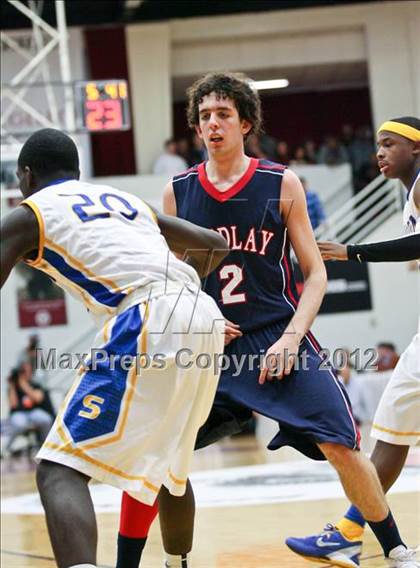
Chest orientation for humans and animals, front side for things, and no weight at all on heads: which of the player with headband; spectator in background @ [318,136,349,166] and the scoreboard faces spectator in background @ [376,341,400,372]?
spectator in background @ [318,136,349,166]

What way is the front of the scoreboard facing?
toward the camera

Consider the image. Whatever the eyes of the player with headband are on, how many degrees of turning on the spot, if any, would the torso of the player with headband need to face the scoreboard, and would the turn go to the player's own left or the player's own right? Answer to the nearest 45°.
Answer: approximately 90° to the player's own right

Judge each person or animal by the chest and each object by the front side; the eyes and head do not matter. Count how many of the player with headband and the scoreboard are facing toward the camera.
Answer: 1

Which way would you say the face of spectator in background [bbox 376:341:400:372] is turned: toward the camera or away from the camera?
toward the camera

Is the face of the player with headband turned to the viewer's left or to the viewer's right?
to the viewer's left

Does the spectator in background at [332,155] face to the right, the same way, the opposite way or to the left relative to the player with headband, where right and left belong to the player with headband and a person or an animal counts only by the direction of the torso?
to the left

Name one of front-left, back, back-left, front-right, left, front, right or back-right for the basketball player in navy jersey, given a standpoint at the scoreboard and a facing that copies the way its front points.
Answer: front

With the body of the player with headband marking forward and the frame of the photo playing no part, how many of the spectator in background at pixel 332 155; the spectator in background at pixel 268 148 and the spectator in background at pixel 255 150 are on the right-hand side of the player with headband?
3

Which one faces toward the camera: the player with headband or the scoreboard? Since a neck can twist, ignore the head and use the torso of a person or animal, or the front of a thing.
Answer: the scoreboard

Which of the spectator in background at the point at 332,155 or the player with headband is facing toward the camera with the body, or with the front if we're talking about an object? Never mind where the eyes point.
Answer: the spectator in background

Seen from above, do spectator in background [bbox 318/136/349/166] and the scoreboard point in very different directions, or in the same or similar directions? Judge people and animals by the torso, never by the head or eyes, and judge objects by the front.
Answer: same or similar directions

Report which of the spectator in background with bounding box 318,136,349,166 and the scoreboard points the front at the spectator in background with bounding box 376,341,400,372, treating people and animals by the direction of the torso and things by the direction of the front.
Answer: the spectator in background with bounding box 318,136,349,166

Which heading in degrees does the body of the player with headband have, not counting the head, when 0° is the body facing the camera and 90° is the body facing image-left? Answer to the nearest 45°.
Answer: approximately 90°

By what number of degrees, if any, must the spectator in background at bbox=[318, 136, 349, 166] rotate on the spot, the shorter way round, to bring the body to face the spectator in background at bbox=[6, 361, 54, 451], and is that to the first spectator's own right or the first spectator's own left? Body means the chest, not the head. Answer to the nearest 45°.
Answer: approximately 45° to the first spectator's own right

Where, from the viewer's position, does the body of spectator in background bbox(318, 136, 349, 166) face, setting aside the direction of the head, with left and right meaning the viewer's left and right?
facing the viewer

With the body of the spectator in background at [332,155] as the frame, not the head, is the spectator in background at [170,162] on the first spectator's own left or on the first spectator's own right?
on the first spectator's own right

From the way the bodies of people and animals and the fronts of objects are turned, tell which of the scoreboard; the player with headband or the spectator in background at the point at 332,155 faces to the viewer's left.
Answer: the player with headband
